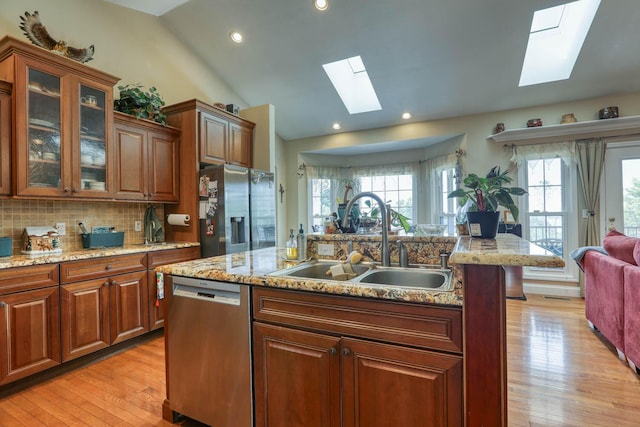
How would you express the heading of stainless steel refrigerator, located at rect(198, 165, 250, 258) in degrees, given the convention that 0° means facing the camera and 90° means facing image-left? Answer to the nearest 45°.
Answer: approximately 315°

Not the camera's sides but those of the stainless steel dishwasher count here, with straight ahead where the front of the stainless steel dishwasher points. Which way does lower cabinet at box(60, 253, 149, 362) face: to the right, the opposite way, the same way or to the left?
to the left

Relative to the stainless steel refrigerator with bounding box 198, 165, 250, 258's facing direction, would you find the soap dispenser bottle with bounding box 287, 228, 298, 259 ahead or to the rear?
ahead

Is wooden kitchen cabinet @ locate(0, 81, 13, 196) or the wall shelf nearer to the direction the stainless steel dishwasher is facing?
the wooden kitchen cabinet

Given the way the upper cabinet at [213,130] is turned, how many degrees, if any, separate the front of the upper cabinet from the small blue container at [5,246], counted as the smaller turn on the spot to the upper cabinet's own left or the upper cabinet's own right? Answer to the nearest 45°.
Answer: approximately 90° to the upper cabinet's own right

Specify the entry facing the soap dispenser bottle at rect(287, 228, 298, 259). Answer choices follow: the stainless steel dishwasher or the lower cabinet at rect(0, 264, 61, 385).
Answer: the lower cabinet

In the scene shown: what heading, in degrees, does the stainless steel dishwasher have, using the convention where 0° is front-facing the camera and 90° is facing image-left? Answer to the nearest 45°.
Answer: approximately 45°

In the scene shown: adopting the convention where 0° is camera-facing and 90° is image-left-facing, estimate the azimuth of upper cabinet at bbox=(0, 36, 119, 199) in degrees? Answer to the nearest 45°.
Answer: approximately 315°

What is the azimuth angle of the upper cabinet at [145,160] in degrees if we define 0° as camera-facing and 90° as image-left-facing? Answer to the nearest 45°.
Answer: approximately 315°
